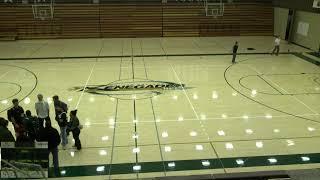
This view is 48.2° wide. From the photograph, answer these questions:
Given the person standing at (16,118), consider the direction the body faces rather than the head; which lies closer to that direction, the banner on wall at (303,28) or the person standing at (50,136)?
the person standing

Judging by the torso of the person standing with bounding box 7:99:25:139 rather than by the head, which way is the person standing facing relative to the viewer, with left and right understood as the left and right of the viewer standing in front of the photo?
facing the viewer and to the right of the viewer

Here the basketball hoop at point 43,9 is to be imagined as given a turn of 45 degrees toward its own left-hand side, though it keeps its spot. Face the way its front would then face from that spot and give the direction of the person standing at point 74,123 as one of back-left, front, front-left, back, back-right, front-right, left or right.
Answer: front-right

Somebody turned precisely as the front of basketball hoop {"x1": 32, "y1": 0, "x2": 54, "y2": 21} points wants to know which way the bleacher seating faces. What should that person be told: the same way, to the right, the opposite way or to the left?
the same way

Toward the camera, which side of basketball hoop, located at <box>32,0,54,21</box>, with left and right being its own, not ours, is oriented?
front

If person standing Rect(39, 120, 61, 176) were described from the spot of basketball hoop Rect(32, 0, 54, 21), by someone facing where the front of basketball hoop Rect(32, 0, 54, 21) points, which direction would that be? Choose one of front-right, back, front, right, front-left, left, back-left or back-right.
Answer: front

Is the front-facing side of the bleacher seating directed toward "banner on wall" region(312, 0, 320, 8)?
no

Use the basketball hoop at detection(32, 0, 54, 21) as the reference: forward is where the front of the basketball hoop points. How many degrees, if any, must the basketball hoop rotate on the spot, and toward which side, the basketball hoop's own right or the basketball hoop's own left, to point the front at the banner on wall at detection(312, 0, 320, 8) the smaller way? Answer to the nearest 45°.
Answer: approximately 45° to the basketball hoop's own left

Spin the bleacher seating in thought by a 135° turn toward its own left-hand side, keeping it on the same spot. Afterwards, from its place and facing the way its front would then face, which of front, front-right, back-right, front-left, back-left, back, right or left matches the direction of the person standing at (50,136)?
back-right

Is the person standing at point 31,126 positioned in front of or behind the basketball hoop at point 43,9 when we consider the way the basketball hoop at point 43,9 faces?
in front

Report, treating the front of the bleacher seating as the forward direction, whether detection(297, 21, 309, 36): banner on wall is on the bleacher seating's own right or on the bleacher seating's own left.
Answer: on the bleacher seating's own left

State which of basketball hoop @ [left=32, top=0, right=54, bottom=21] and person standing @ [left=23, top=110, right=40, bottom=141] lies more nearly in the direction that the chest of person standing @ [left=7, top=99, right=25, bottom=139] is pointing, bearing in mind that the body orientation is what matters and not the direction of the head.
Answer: the person standing

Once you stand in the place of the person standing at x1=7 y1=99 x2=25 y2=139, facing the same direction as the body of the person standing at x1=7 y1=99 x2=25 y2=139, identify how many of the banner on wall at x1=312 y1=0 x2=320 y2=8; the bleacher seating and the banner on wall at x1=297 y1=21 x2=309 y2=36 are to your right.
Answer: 0
